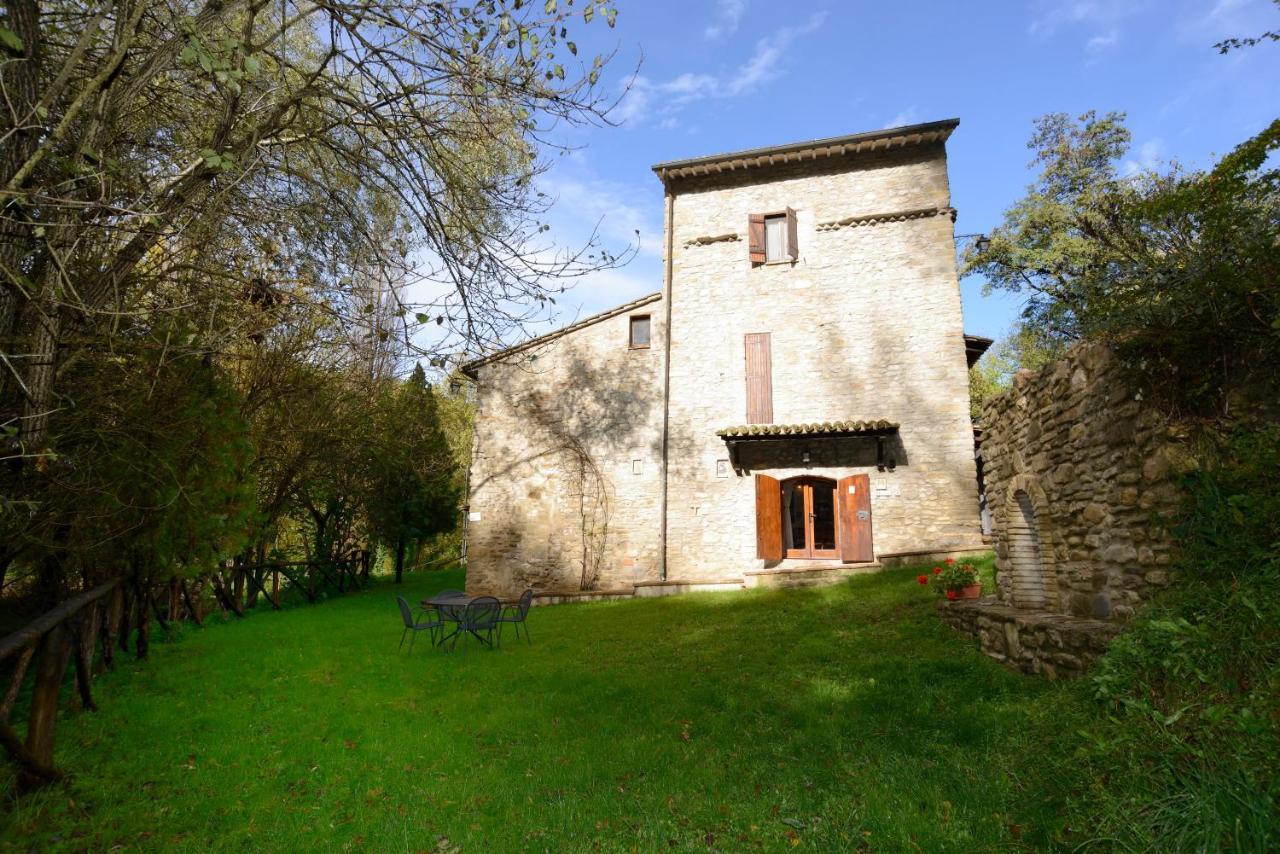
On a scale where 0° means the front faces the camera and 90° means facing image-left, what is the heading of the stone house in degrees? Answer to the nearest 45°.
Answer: approximately 0°

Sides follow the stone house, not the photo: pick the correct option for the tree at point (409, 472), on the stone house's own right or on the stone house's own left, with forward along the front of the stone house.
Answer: on the stone house's own right

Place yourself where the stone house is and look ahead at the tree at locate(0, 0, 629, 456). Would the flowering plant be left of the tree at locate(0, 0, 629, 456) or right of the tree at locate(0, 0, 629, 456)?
left

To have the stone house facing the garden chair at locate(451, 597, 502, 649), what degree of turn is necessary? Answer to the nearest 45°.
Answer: approximately 45° to its right

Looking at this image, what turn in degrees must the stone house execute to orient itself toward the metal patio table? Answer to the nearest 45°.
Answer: approximately 45° to its right

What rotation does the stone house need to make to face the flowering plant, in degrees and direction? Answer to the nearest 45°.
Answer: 0° — it already faces it

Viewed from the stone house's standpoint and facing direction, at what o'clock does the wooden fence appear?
The wooden fence is roughly at 1 o'clock from the stone house.

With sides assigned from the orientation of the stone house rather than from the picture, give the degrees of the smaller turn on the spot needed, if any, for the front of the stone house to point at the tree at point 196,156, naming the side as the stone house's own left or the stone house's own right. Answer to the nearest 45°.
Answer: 0° — it already faces it
